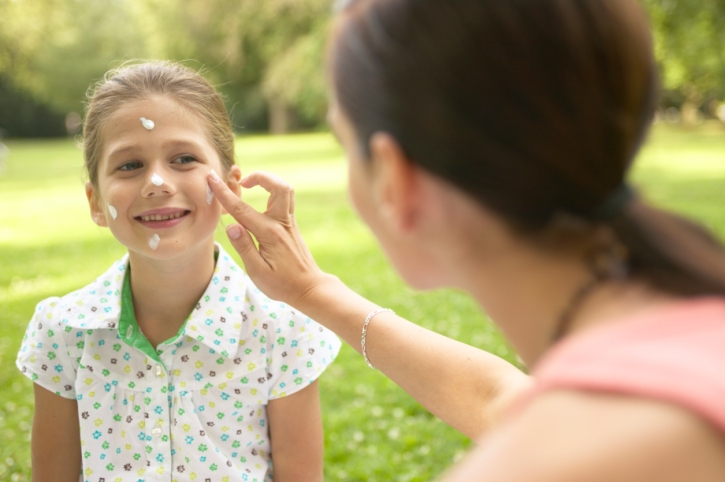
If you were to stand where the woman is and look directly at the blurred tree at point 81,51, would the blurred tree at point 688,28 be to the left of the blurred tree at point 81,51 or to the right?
right

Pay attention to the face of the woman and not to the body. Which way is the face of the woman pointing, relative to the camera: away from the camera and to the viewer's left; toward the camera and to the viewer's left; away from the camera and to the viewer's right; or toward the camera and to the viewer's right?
away from the camera and to the viewer's left

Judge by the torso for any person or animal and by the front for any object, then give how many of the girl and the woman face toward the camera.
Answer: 1

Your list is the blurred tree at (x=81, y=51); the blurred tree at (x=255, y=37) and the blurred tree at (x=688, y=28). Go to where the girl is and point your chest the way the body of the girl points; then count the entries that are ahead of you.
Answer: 0

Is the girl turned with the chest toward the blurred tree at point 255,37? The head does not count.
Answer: no

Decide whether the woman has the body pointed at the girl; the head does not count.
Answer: yes

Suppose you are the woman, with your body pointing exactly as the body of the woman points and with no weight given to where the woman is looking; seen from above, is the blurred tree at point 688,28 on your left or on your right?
on your right

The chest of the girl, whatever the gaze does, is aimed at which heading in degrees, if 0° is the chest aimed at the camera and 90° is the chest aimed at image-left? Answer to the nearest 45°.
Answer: approximately 0°

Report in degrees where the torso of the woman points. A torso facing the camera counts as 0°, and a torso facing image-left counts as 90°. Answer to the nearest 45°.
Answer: approximately 135°

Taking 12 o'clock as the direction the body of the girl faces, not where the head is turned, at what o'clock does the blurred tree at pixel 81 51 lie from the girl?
The blurred tree is roughly at 6 o'clock from the girl.

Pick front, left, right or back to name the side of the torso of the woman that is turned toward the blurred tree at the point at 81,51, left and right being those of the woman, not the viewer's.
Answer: front

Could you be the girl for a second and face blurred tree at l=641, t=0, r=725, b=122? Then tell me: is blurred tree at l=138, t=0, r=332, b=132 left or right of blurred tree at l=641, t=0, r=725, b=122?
left

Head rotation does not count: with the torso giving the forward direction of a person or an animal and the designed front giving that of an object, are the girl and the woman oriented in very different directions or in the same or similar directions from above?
very different directions

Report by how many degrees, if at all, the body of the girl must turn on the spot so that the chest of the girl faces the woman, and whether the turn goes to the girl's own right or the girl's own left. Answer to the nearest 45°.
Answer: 0° — they already face them
